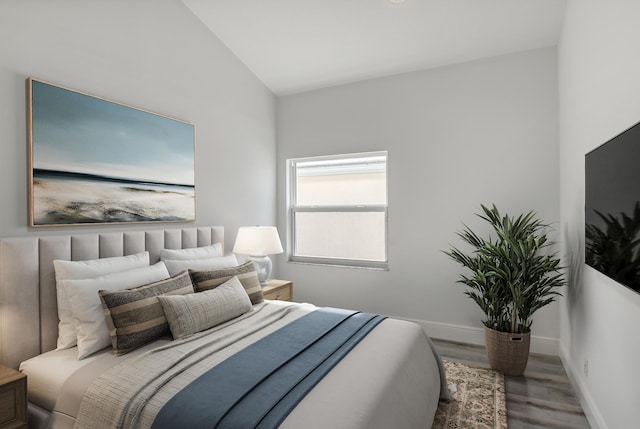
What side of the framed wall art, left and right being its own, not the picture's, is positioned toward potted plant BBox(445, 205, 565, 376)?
front

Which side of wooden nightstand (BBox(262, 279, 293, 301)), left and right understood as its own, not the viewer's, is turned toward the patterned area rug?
front

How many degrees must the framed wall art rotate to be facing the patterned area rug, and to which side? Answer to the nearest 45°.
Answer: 0° — it already faces it

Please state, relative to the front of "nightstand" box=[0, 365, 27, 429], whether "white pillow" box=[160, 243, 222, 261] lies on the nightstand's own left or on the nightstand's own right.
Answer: on the nightstand's own left

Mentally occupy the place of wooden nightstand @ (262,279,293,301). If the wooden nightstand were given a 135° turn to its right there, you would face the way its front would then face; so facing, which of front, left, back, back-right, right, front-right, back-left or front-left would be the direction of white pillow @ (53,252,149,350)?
front-left

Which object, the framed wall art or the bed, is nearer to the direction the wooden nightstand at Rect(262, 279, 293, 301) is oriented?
the bed

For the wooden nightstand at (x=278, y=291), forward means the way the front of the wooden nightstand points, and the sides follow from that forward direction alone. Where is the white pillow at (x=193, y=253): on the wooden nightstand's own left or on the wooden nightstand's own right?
on the wooden nightstand's own right

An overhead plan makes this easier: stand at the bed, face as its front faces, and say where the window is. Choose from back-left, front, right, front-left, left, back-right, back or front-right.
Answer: left

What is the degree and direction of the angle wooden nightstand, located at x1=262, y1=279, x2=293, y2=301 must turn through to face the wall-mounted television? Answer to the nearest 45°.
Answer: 0° — it already faces it

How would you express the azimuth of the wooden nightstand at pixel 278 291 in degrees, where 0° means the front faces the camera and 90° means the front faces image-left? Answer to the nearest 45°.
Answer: approximately 315°

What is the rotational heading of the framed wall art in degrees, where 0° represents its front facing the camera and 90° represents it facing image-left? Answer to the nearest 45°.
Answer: approximately 315°
